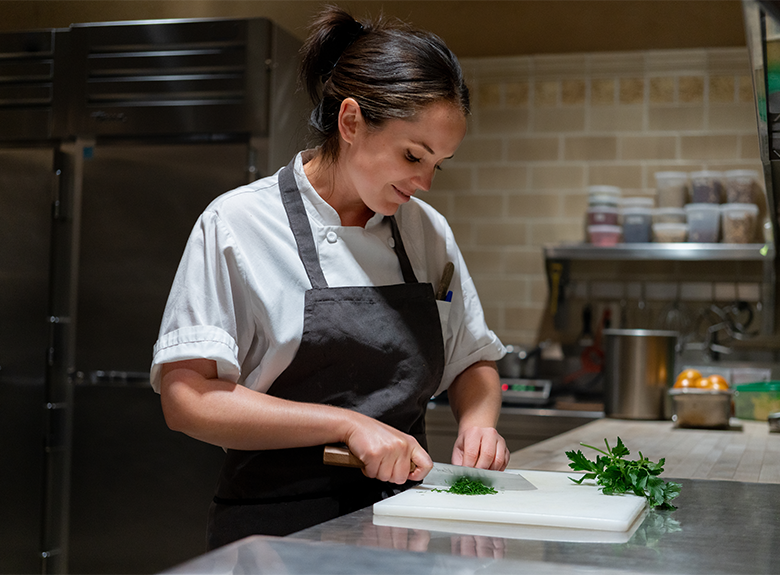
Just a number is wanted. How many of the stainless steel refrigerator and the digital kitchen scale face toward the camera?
2

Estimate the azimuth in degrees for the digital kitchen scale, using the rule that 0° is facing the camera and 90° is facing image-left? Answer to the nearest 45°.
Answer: approximately 0°

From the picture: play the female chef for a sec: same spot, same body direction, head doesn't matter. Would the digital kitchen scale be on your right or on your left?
on your left

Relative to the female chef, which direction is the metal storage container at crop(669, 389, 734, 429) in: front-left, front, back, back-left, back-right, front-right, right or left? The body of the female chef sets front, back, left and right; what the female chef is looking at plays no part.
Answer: left

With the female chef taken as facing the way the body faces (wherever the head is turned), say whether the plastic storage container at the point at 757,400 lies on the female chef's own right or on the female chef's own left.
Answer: on the female chef's own left

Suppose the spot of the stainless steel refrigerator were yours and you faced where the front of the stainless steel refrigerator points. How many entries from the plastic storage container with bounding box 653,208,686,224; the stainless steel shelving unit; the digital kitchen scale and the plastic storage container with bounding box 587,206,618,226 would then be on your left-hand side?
4

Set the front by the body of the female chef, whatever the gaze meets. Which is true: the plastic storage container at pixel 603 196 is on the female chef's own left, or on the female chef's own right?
on the female chef's own left
